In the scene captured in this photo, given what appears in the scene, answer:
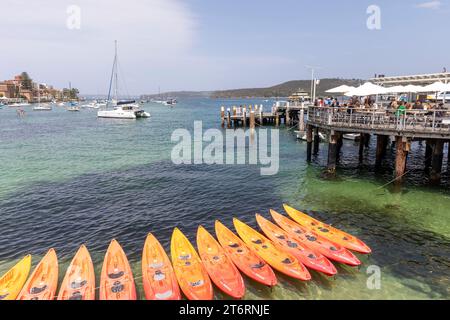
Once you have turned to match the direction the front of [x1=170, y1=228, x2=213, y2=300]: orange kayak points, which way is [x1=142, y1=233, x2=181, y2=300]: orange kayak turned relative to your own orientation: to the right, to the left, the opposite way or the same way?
the same way

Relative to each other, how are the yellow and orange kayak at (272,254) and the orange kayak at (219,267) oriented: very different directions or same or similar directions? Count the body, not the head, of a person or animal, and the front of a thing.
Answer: same or similar directions

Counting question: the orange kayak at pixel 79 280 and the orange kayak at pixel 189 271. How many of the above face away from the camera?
2

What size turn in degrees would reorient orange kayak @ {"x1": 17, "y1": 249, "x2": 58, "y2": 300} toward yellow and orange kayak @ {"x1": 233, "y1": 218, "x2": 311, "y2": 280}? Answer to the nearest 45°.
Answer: approximately 90° to its right

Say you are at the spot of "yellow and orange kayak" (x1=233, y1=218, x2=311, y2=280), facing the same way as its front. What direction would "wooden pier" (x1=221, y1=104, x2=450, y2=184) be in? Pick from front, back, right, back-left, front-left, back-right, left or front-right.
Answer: right

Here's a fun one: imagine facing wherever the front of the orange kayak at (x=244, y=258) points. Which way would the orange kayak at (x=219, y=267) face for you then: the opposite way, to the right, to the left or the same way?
the same way

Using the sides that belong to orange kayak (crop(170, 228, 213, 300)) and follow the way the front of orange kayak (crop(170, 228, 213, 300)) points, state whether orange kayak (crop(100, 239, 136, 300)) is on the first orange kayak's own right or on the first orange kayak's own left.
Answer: on the first orange kayak's own left

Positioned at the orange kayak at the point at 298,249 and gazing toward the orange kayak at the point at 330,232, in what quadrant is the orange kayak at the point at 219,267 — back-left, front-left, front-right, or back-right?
back-left

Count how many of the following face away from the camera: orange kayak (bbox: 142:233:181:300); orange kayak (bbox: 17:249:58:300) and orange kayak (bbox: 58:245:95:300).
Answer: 3

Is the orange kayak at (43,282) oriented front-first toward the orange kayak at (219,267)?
no

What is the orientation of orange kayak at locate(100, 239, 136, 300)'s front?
away from the camera

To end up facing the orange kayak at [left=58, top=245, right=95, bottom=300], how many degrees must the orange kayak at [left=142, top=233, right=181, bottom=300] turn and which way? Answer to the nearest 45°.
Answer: approximately 90° to its left

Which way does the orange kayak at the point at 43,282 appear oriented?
away from the camera

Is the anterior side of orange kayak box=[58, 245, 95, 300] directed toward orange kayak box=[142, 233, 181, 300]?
no

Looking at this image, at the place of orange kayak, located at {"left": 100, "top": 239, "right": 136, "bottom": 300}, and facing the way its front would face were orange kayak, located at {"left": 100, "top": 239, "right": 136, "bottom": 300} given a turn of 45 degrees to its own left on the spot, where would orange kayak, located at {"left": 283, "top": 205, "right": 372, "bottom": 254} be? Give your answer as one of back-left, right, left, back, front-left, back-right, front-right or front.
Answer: back-right

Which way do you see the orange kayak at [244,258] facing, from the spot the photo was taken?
facing away from the viewer and to the left of the viewer

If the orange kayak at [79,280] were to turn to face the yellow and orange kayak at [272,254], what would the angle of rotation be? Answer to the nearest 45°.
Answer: approximately 90° to its right

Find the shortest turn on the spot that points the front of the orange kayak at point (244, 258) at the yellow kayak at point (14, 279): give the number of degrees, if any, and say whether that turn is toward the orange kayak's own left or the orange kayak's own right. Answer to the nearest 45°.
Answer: approximately 45° to the orange kayak's own left

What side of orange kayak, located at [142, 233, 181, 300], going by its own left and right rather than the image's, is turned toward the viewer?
back
